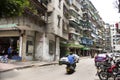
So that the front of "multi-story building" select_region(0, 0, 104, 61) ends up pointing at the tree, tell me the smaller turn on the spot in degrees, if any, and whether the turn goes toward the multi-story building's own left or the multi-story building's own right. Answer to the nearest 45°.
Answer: approximately 45° to the multi-story building's own right

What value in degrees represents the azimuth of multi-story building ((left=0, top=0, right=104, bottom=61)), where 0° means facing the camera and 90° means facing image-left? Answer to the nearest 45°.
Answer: approximately 315°
